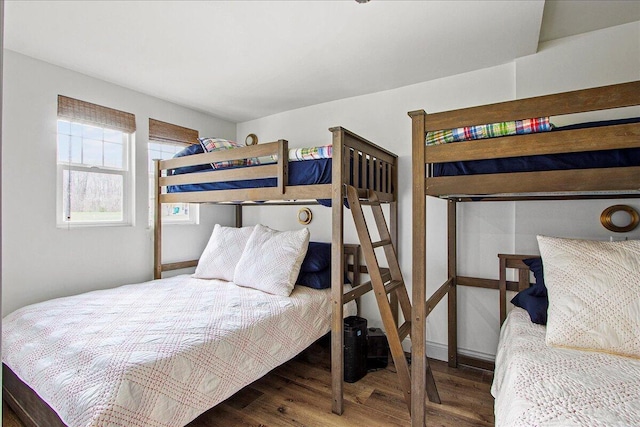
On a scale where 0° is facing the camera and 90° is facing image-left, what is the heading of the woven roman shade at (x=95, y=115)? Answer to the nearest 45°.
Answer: approximately 315°

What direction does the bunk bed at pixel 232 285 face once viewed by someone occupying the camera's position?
facing the viewer and to the left of the viewer

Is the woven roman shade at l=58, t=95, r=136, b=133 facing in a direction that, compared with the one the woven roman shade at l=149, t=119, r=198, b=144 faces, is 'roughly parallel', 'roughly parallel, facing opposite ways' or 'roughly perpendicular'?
roughly parallel

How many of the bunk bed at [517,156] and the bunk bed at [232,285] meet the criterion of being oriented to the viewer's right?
0

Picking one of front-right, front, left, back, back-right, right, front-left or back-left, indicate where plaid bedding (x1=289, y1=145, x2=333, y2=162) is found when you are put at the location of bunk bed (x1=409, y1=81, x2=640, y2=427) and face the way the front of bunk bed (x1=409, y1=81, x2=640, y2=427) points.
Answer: right

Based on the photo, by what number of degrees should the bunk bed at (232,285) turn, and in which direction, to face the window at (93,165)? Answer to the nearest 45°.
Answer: approximately 90° to its right

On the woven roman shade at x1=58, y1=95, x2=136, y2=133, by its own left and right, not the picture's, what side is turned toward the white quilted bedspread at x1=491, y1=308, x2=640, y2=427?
front

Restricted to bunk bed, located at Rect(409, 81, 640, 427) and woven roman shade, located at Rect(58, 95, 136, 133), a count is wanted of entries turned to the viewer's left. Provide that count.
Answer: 0

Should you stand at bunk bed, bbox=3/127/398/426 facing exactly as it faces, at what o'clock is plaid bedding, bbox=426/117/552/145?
The plaid bedding is roughly at 9 o'clock from the bunk bed.

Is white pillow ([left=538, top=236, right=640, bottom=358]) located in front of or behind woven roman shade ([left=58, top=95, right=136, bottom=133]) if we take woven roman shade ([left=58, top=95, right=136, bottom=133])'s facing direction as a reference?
in front

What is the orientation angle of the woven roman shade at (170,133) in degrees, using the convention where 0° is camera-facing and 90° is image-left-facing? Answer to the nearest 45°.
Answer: approximately 315°

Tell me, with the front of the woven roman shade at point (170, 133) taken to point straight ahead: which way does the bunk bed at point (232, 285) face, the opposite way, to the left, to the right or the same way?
to the right

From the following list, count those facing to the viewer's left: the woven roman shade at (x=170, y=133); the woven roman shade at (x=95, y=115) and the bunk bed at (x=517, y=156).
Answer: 0

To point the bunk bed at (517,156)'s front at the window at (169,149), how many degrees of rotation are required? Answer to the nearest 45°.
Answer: approximately 90° to its right
